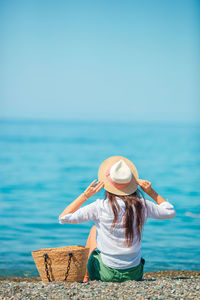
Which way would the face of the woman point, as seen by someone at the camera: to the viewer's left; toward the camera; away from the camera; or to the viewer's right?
away from the camera

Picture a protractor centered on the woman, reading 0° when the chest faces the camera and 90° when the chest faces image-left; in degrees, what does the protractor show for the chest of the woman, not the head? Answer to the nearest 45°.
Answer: approximately 180°
